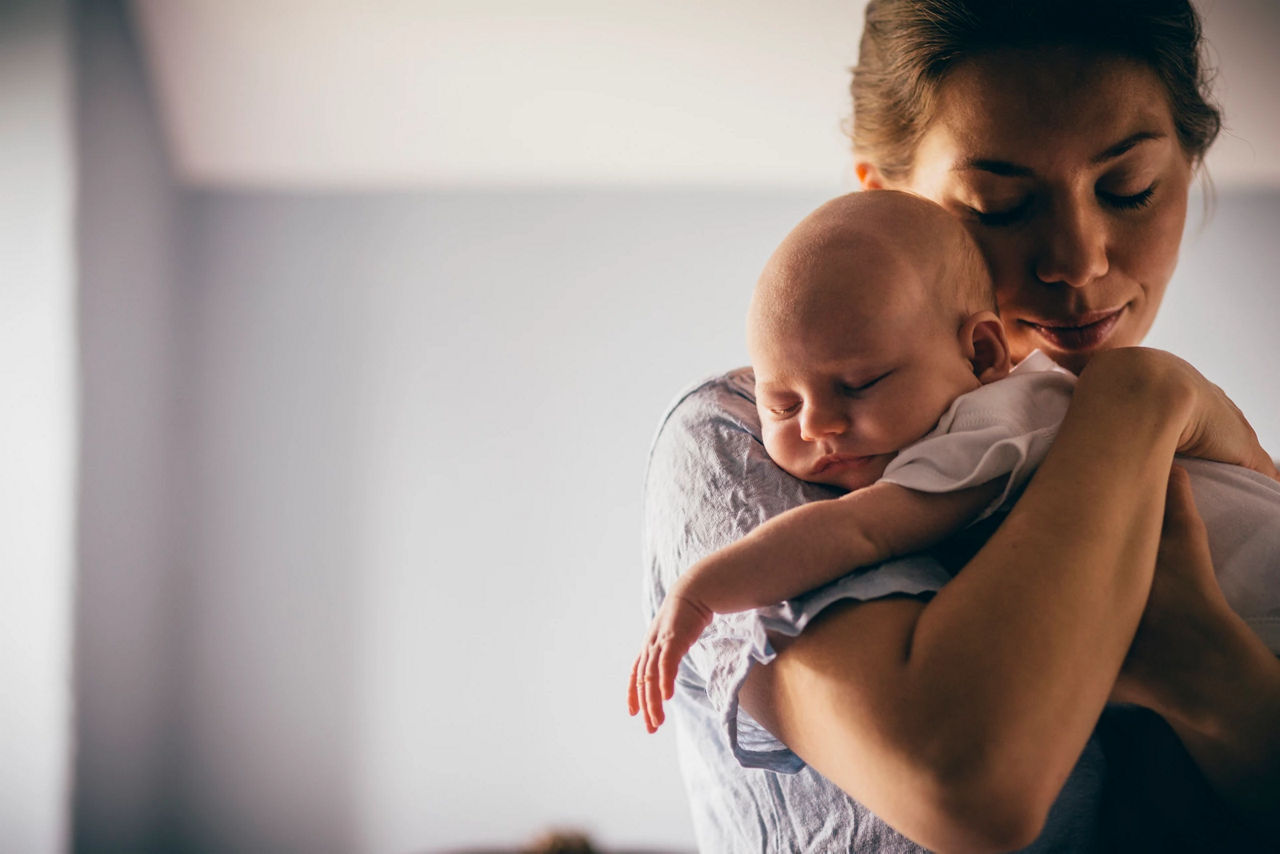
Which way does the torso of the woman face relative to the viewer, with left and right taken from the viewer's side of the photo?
facing the viewer and to the right of the viewer

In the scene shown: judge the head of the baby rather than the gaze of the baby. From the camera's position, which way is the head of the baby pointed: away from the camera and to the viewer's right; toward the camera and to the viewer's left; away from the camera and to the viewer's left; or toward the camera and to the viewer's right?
toward the camera and to the viewer's left
